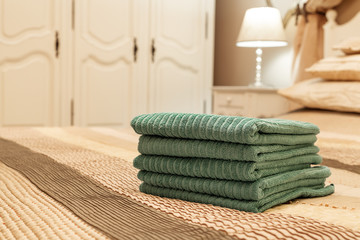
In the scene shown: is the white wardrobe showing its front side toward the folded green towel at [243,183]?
yes

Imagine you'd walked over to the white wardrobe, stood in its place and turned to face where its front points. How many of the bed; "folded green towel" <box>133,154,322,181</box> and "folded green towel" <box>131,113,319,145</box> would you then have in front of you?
3

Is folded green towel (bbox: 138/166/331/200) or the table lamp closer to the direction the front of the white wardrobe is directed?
the folded green towel

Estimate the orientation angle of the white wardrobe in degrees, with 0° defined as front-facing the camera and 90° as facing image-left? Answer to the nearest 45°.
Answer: approximately 0°

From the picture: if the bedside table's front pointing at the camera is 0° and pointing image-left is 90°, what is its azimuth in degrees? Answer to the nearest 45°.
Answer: approximately 45°

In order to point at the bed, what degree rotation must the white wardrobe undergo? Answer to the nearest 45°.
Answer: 0° — it already faces it

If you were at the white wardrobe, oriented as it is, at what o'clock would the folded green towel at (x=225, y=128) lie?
The folded green towel is roughly at 12 o'clock from the white wardrobe.
